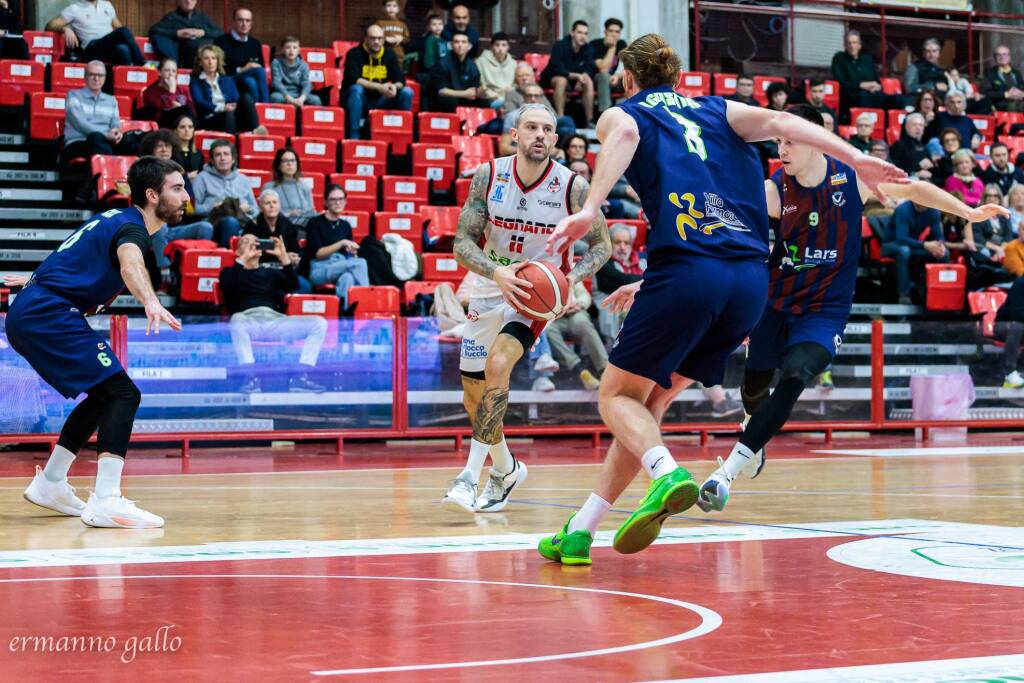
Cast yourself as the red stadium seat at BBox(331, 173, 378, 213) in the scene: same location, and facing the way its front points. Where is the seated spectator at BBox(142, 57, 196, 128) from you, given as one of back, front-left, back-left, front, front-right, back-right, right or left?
right

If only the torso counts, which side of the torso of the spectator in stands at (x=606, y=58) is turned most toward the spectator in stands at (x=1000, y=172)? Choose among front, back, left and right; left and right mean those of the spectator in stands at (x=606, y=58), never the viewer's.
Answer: left

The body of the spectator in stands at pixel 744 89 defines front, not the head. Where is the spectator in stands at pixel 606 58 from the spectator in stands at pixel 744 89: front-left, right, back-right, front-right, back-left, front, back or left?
right

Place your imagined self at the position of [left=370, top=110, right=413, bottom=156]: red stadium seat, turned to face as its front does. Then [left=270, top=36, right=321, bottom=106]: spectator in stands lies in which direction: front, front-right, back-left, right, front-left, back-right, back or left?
right

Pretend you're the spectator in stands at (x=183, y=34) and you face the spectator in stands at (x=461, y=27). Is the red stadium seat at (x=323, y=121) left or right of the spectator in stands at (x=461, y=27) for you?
right

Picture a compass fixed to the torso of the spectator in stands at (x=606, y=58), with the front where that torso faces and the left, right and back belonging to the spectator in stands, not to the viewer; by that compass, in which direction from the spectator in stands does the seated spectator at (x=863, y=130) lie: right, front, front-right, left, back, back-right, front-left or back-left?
left

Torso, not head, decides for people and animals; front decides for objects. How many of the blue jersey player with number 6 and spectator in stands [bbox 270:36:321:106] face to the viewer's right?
1

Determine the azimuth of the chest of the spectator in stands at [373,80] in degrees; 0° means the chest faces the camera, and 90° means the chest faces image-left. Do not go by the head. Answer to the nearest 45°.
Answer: approximately 0°

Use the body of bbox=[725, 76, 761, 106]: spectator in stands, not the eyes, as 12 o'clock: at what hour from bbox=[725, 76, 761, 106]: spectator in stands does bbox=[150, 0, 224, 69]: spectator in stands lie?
bbox=[150, 0, 224, 69]: spectator in stands is roughly at 2 o'clock from bbox=[725, 76, 761, 106]: spectator in stands.
